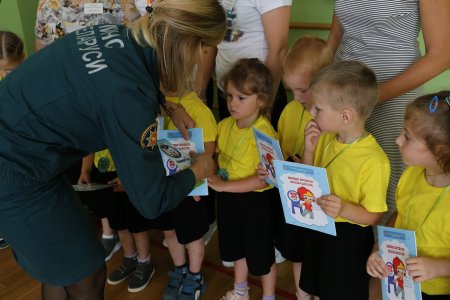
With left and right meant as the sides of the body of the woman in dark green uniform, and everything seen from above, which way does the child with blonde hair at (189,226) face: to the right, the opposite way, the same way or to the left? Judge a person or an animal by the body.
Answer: the opposite way

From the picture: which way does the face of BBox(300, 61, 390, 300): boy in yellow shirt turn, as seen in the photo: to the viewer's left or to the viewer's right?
to the viewer's left

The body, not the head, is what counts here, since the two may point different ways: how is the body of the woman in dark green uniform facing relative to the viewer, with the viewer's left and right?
facing away from the viewer and to the right of the viewer

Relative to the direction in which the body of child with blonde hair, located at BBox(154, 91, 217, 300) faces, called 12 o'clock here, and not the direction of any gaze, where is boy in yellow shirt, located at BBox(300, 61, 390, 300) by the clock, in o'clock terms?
The boy in yellow shirt is roughly at 9 o'clock from the child with blonde hair.

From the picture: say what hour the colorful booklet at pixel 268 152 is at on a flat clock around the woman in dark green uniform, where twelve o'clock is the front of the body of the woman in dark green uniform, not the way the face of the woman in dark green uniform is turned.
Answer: The colorful booklet is roughly at 1 o'clock from the woman in dark green uniform.
